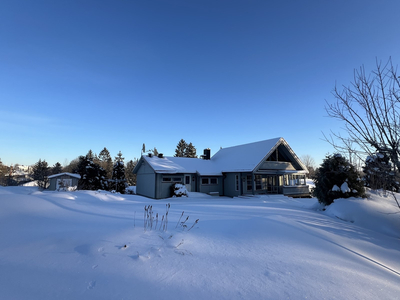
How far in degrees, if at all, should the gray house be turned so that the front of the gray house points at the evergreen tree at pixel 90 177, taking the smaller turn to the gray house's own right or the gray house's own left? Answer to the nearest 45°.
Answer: approximately 135° to the gray house's own right

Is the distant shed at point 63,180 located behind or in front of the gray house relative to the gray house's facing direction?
behind

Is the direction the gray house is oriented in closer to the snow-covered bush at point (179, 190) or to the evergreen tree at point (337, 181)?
the evergreen tree

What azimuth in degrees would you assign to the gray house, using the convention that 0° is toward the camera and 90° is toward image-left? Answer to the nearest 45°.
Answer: approximately 315°

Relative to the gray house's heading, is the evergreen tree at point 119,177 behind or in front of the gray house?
behind

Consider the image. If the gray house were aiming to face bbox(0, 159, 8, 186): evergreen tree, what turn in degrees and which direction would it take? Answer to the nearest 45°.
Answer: approximately 135° to its right
